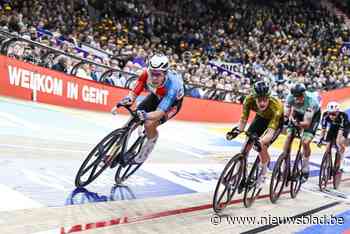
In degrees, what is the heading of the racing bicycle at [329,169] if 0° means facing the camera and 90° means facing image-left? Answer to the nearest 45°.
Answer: approximately 45°

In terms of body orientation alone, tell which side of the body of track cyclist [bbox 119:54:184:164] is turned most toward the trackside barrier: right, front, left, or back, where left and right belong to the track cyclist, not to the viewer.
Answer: right

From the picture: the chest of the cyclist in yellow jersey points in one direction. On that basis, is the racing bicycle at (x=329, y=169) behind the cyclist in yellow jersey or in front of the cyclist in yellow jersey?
behind

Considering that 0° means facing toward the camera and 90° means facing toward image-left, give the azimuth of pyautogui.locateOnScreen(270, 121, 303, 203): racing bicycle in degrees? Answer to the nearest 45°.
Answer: approximately 45°
